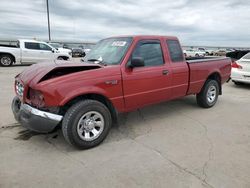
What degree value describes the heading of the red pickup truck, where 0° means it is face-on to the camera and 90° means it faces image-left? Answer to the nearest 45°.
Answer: approximately 45°

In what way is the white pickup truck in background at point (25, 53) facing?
to the viewer's right

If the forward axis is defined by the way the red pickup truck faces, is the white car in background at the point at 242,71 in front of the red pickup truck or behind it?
behind

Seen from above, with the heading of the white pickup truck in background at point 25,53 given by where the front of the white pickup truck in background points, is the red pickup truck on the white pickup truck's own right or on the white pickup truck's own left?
on the white pickup truck's own right

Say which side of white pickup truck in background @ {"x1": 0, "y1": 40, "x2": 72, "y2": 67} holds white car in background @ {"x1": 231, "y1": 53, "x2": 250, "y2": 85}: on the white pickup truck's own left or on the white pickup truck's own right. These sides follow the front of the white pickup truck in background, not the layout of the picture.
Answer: on the white pickup truck's own right

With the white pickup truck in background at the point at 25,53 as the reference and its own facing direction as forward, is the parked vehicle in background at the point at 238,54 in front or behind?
in front

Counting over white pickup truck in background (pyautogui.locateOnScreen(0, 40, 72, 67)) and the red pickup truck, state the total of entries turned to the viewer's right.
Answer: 1
